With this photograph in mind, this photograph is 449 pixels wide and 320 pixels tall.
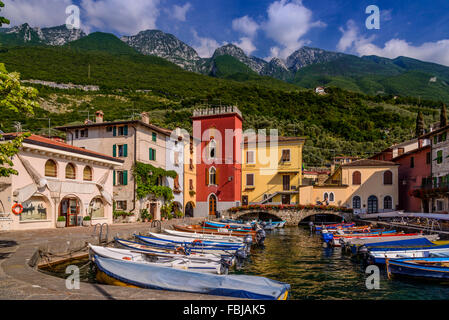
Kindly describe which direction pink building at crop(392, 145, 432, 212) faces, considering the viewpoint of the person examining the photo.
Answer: facing the viewer and to the left of the viewer

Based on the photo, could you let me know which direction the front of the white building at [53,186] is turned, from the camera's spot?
facing the viewer and to the right of the viewer

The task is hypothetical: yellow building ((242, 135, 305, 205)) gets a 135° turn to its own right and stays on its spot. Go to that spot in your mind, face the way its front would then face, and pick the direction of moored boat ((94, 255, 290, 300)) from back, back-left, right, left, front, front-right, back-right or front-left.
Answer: back-left

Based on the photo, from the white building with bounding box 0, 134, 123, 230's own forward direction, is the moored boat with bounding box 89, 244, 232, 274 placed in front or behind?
in front

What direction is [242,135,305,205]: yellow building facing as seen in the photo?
toward the camera

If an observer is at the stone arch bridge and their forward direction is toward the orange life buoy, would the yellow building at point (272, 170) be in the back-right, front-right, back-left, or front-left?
back-right

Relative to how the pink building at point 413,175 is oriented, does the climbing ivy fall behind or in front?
in front

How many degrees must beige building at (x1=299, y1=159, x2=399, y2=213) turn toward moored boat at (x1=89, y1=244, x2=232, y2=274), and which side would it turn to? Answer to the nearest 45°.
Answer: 0° — it already faces it

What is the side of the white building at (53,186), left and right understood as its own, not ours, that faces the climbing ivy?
left

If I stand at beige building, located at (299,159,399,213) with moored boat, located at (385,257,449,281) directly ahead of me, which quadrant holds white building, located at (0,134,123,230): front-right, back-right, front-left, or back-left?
front-right

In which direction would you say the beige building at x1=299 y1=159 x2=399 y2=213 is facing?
toward the camera
